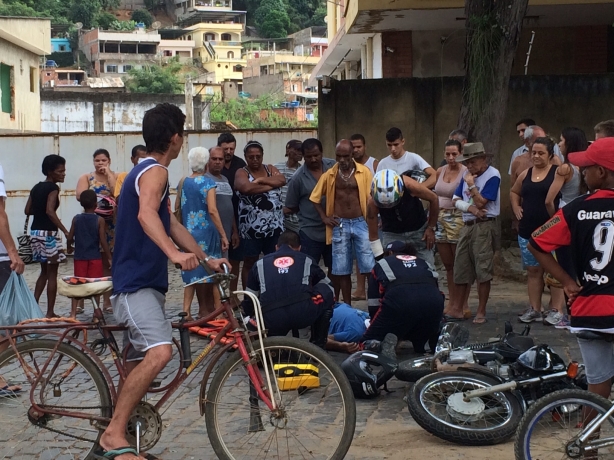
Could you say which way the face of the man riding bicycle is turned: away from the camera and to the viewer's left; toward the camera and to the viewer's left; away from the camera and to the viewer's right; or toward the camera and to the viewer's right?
away from the camera and to the viewer's right

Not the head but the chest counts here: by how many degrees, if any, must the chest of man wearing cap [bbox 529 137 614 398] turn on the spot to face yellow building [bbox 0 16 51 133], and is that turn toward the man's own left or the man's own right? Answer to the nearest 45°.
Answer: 0° — they already face it

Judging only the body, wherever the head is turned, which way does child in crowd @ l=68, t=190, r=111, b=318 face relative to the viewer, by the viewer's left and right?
facing away from the viewer

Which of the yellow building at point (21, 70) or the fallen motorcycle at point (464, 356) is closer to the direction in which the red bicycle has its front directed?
the fallen motorcycle

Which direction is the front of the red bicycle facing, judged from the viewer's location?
facing to the right of the viewer

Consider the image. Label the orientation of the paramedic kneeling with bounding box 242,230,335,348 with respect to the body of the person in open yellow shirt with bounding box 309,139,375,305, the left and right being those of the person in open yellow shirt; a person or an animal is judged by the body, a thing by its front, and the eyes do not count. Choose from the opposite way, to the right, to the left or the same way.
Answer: the opposite way

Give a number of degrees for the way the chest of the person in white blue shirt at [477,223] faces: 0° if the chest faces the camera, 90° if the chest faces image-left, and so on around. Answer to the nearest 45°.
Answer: approximately 45°

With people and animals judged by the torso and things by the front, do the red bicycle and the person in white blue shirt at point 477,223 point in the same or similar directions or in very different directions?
very different directions

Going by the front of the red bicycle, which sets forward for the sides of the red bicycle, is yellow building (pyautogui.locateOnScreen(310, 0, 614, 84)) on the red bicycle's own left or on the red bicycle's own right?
on the red bicycle's own left

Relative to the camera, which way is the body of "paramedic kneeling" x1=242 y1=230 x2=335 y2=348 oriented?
away from the camera
